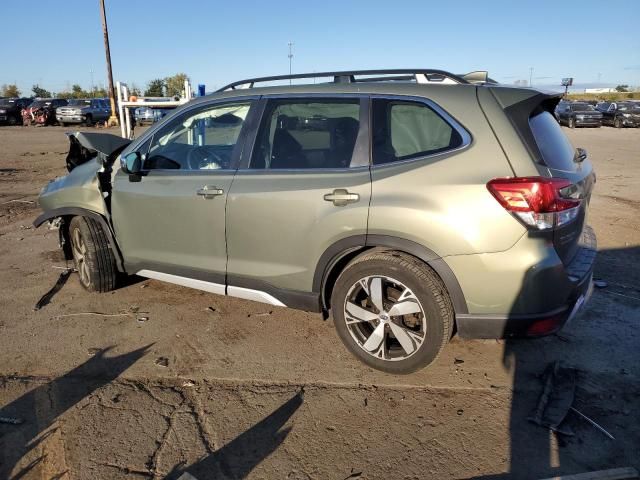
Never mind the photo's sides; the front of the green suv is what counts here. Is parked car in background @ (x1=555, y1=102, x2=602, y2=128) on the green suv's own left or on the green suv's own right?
on the green suv's own right

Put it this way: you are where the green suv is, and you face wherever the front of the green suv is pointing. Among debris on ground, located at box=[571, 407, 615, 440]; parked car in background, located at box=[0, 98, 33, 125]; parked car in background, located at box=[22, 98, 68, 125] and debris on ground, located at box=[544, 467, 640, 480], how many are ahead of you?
2

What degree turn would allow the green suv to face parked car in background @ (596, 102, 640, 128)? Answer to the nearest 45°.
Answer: approximately 90° to its right

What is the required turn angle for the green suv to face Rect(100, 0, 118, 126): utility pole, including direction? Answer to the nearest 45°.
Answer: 0° — it already faces it

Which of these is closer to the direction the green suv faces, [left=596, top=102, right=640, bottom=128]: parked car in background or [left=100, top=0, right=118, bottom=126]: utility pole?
the utility pole

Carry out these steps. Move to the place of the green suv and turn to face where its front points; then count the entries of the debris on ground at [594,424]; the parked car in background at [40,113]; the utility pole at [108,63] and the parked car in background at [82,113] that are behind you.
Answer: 1

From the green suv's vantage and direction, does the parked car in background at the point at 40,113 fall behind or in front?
in front

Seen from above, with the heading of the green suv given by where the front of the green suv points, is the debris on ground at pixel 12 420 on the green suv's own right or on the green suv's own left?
on the green suv's own left

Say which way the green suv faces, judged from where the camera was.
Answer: facing away from the viewer and to the left of the viewer

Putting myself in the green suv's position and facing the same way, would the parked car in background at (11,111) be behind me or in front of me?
in front

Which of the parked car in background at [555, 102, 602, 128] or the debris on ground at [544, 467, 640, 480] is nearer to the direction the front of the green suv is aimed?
the parked car in background

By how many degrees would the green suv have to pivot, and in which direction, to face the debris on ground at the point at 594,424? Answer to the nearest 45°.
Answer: approximately 180°

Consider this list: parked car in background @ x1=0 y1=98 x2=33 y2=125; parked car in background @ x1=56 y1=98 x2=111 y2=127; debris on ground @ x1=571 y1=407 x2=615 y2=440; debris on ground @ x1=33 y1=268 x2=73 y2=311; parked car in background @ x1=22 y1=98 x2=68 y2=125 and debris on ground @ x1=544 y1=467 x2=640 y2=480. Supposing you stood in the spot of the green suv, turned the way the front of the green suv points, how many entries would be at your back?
2
